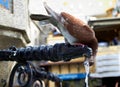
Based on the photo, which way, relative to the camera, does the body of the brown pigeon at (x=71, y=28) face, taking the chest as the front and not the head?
to the viewer's right
